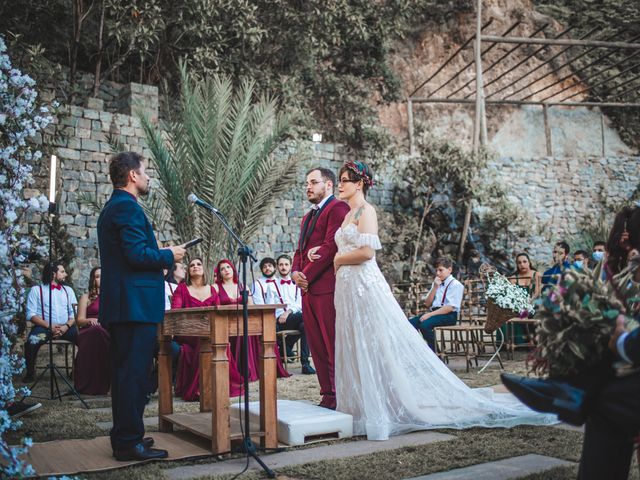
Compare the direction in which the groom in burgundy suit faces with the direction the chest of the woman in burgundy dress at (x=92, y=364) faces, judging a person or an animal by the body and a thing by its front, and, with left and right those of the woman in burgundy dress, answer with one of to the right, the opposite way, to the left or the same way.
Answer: to the right

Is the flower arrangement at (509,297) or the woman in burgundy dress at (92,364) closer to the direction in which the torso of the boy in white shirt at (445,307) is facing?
the woman in burgundy dress

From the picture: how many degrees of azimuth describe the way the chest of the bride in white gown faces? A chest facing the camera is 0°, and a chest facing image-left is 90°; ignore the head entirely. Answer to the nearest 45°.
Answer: approximately 90°

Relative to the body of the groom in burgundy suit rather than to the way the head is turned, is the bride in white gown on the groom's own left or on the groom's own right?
on the groom's own left

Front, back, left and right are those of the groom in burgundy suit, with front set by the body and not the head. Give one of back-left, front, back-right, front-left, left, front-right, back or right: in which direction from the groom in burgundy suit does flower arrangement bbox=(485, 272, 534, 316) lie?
back

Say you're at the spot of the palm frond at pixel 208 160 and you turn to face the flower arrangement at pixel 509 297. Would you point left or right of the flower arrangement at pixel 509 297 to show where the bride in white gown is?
right

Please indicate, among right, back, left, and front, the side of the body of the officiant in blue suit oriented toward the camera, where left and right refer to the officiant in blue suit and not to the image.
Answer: right

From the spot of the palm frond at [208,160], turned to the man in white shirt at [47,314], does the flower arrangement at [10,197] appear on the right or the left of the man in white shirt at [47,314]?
left

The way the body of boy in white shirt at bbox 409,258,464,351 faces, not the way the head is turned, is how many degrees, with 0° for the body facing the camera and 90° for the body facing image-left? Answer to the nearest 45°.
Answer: approximately 45°

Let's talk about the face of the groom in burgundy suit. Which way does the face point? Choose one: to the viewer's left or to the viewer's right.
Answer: to the viewer's left

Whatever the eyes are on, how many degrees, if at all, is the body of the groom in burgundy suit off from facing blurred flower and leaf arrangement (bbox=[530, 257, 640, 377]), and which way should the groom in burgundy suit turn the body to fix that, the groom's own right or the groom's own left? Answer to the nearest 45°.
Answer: approximately 45° to the groom's own left

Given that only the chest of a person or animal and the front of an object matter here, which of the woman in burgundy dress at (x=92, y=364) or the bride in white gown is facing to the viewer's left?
the bride in white gown
